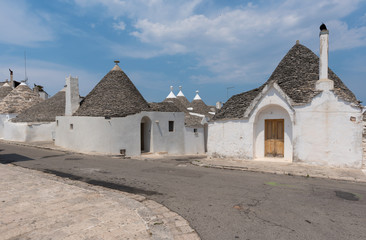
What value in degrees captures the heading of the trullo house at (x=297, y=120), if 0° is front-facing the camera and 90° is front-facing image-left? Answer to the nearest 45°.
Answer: approximately 0°

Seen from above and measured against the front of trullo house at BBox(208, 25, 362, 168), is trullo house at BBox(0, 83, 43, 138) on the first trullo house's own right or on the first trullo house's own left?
on the first trullo house's own right

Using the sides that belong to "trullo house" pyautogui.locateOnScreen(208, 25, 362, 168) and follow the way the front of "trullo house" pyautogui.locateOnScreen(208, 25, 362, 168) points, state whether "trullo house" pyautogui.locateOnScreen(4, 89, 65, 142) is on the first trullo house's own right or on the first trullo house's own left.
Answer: on the first trullo house's own right

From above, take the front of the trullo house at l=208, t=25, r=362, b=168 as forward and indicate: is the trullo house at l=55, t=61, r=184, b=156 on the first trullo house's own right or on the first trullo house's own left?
on the first trullo house's own right
